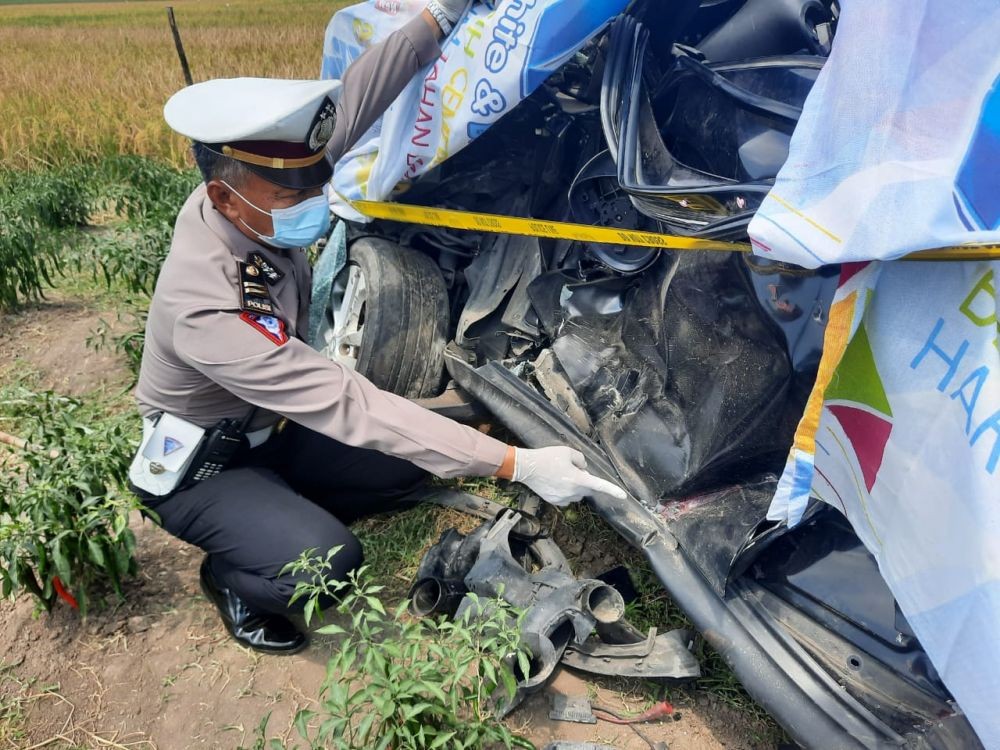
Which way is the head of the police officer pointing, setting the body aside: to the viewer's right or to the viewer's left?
to the viewer's right

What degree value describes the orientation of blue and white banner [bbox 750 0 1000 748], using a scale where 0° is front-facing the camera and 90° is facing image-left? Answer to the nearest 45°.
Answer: approximately 0°

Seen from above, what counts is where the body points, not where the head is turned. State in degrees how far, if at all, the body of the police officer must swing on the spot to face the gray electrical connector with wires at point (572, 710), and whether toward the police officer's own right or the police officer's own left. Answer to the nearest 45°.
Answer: approximately 45° to the police officer's own right

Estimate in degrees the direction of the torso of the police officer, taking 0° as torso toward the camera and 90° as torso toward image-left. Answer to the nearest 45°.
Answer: approximately 270°

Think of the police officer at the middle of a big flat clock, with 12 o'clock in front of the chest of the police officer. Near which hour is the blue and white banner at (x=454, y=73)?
The blue and white banner is roughly at 10 o'clock from the police officer.

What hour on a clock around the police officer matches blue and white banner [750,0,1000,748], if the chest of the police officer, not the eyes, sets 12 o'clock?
The blue and white banner is roughly at 1 o'clock from the police officer.

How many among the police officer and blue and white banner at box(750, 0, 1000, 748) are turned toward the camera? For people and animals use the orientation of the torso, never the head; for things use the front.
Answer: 1
